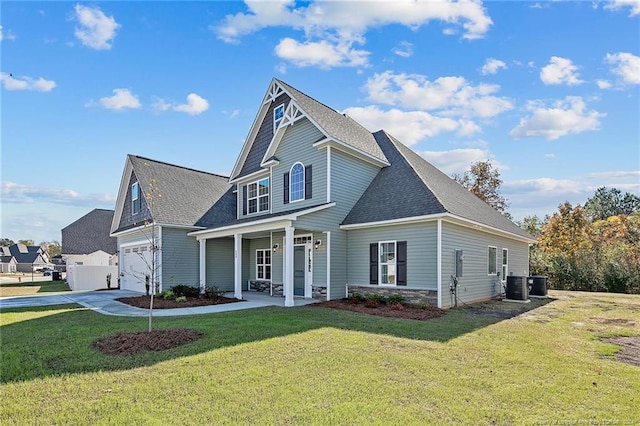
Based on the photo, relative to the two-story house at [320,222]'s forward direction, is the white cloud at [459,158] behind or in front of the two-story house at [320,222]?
behind

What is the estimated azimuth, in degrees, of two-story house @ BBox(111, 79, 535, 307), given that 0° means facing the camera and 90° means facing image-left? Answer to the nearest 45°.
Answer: approximately 45°

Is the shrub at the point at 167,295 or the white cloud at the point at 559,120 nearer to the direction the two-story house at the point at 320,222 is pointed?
the shrub

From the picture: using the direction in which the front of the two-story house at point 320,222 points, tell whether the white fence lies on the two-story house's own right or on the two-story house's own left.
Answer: on the two-story house's own right

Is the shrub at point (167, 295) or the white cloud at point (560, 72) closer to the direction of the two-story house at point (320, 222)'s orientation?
the shrub

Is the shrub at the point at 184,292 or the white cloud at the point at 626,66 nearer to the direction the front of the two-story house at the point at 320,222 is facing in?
the shrub
